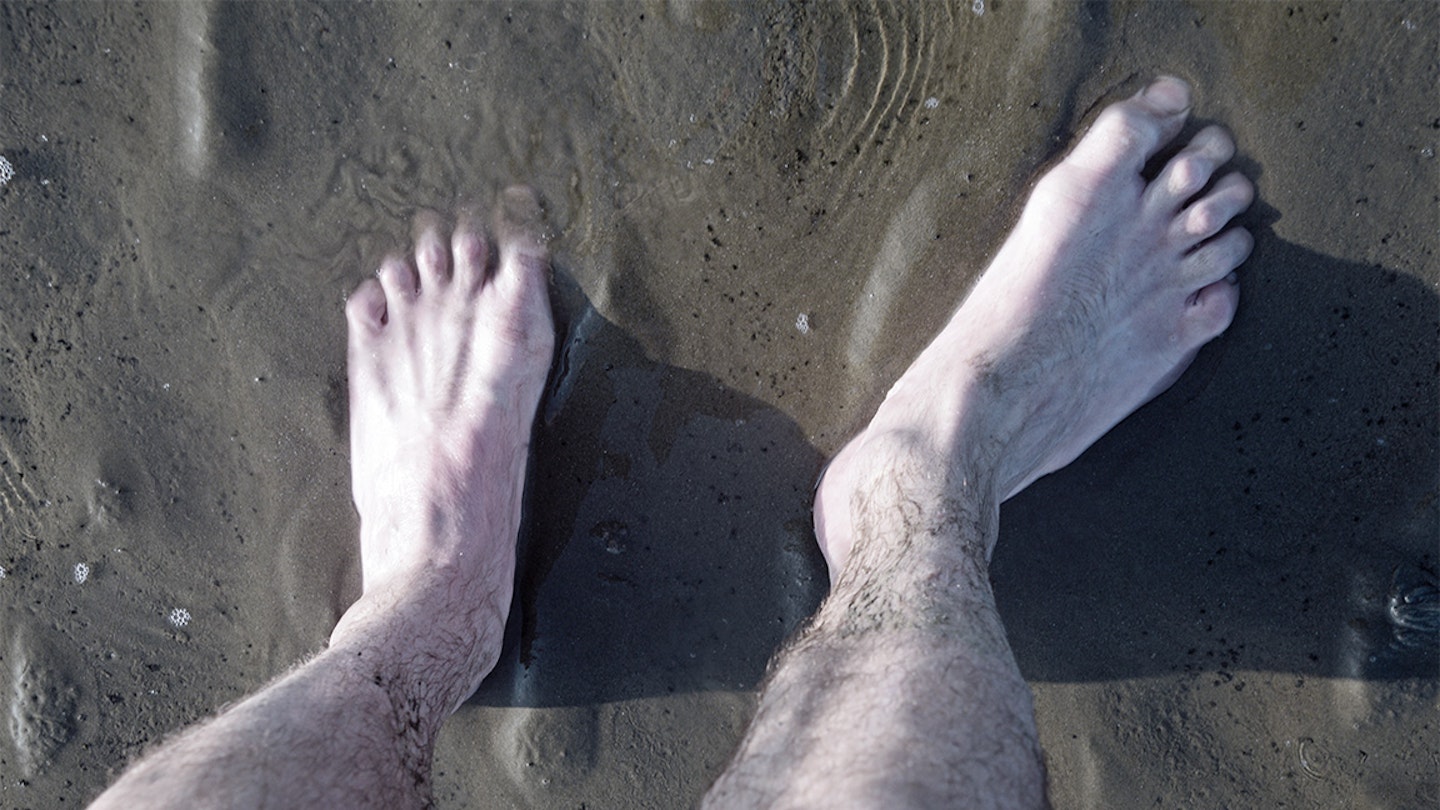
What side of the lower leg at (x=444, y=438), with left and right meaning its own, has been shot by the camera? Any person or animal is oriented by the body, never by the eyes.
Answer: back

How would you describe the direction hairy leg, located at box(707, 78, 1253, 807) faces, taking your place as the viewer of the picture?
facing away from the viewer and to the right of the viewer

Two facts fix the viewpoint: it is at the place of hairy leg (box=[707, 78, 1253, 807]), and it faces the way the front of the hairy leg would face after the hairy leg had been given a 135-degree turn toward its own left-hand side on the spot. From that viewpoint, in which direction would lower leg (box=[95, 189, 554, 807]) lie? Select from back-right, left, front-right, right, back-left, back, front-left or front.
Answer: front
